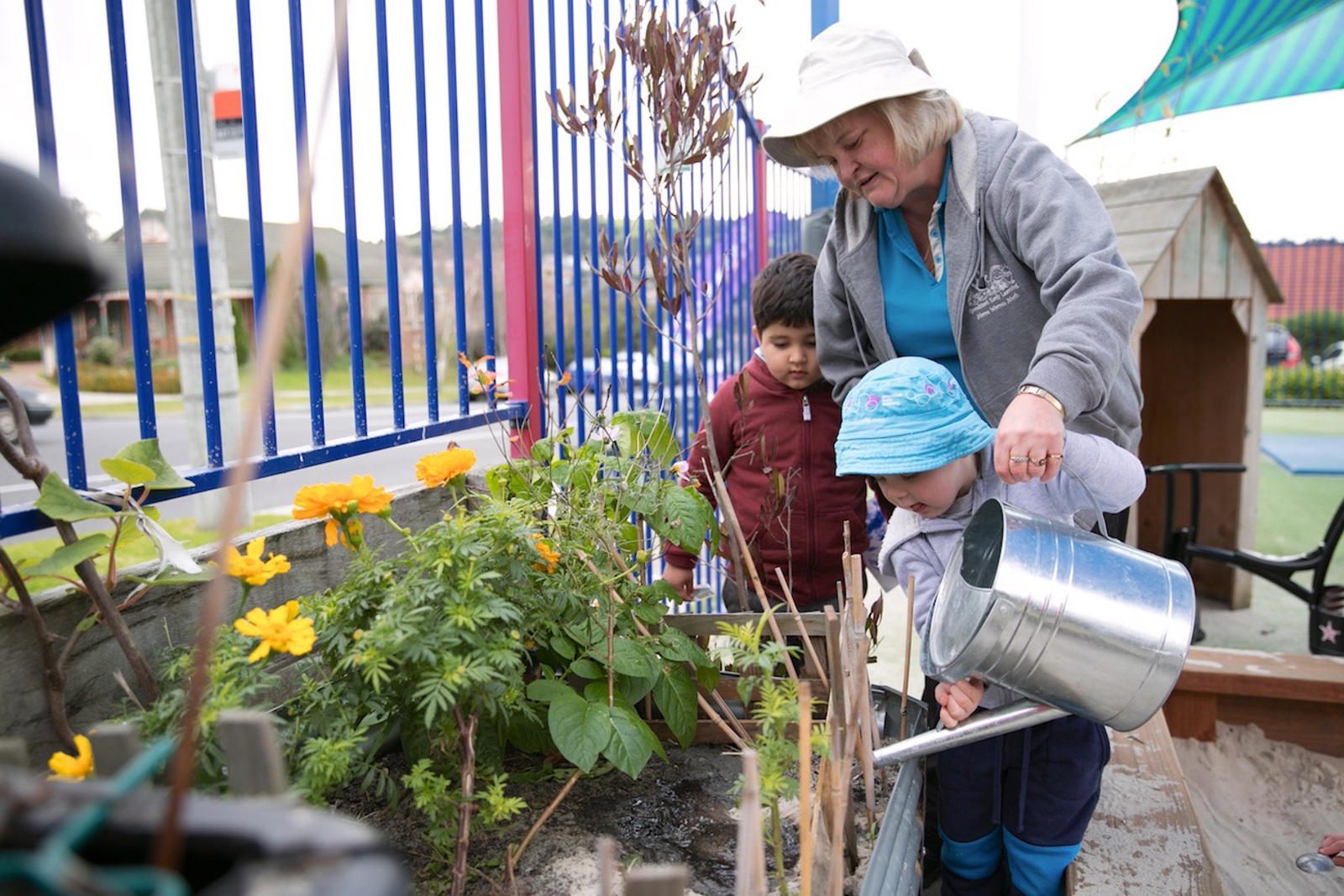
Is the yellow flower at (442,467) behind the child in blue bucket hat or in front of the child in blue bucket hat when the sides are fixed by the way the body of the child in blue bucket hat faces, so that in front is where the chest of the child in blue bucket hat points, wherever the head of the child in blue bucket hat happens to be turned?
in front

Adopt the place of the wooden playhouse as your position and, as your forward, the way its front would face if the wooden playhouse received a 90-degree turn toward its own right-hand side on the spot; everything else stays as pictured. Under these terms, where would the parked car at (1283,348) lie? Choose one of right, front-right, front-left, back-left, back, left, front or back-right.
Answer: back-right

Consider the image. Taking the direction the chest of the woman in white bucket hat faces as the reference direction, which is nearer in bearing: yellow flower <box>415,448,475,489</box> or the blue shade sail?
the yellow flower

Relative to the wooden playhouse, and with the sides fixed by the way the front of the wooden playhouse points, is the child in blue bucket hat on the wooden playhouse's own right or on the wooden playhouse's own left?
on the wooden playhouse's own right

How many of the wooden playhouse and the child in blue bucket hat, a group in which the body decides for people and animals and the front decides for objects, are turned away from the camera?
0

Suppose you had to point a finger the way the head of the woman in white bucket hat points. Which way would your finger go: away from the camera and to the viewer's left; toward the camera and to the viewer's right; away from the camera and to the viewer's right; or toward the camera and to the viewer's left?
toward the camera and to the viewer's left

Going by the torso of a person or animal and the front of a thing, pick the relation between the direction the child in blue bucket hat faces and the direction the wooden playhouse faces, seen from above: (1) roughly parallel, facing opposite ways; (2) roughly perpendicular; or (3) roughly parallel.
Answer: roughly perpendicular

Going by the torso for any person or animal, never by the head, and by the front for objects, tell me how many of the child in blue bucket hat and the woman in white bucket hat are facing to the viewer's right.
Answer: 0

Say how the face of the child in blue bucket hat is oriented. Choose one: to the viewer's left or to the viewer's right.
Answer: to the viewer's left

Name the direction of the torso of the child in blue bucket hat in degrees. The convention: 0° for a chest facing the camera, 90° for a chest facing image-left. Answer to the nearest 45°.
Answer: approximately 45°

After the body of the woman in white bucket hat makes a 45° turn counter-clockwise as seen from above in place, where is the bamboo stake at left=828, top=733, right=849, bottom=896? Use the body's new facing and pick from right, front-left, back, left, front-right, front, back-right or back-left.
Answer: front

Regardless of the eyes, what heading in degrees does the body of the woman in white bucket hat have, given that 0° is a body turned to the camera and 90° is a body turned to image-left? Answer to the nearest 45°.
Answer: approximately 45°

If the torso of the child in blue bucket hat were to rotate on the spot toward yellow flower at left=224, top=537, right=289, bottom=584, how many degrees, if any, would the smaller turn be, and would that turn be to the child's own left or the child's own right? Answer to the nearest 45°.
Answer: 0° — they already face it

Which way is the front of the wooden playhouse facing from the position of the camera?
facing the viewer and to the right of the viewer

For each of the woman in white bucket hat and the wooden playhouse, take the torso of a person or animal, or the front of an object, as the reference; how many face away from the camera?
0
